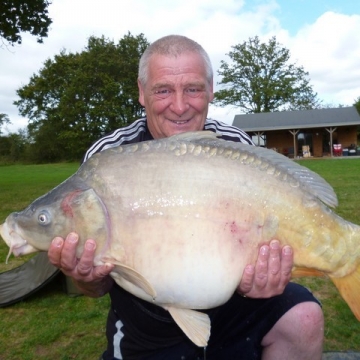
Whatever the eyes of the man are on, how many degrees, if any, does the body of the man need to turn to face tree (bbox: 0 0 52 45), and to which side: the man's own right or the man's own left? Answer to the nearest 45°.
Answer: approximately 135° to the man's own right

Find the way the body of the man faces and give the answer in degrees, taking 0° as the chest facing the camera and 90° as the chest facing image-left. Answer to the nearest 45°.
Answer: approximately 0°

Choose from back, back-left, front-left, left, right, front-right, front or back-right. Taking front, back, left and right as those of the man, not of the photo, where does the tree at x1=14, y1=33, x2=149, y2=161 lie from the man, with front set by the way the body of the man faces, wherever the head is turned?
back

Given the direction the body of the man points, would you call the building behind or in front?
behind

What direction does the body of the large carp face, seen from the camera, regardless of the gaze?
to the viewer's left

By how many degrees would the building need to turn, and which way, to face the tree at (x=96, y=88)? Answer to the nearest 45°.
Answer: approximately 90° to its right

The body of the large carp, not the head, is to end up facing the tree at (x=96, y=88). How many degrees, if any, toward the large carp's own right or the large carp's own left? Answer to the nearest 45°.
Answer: approximately 90° to the large carp's own right
